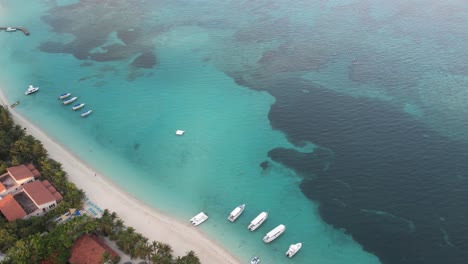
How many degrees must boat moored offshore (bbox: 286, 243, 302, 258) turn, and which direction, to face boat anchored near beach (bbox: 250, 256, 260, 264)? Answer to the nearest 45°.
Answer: approximately 180°

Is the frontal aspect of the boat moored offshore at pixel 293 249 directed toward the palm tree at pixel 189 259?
no

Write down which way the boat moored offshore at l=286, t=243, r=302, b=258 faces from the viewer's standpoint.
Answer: facing away from the viewer and to the right of the viewer
